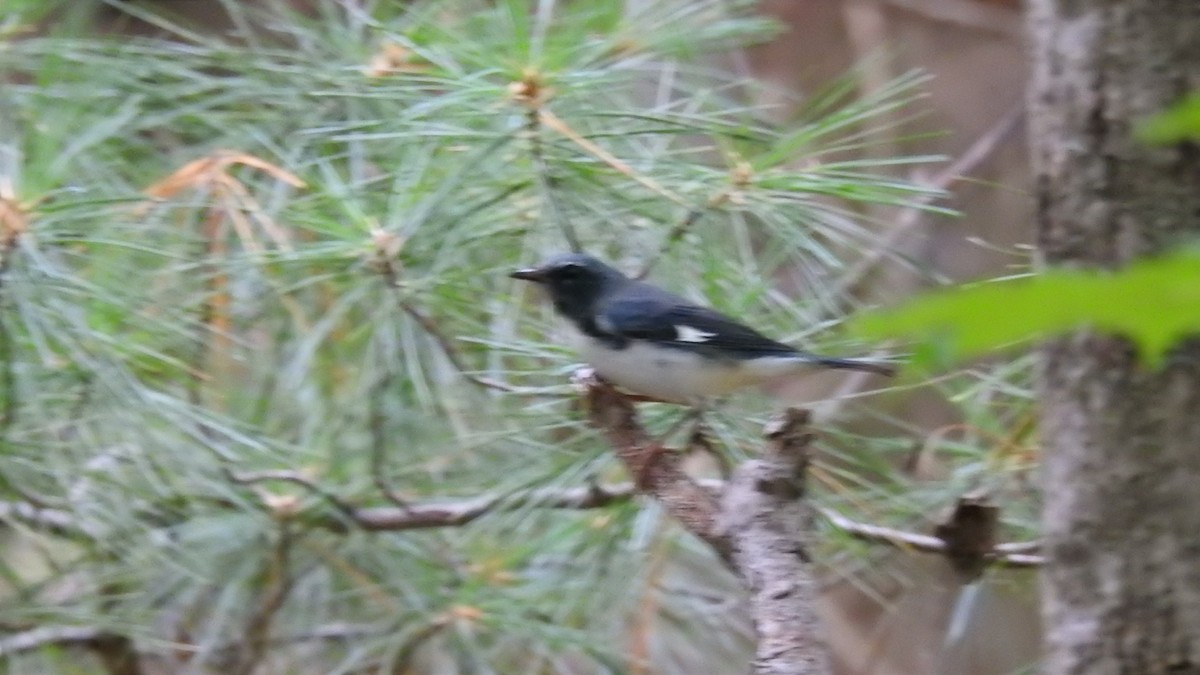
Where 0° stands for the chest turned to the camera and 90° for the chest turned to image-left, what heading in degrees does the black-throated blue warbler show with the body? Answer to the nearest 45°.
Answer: approximately 90°

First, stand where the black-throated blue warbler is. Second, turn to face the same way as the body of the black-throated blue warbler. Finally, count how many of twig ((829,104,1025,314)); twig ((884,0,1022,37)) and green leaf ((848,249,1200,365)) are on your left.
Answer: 1

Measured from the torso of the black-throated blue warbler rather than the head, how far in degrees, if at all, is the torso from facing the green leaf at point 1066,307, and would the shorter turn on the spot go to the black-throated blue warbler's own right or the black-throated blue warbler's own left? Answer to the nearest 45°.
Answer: approximately 90° to the black-throated blue warbler's own left

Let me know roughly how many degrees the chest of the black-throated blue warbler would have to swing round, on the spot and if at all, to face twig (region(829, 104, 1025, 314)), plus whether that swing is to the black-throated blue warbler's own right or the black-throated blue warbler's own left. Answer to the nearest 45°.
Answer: approximately 135° to the black-throated blue warbler's own right

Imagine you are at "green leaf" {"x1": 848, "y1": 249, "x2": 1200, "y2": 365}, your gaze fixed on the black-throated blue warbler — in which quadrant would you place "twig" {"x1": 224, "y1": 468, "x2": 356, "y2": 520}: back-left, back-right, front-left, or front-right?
front-left

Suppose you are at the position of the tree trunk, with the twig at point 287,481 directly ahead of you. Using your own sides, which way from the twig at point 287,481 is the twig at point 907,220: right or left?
right
